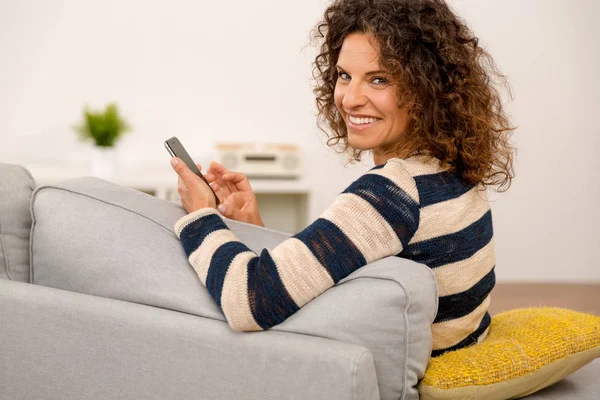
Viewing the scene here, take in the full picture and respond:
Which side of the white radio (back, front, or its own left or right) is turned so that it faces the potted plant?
right

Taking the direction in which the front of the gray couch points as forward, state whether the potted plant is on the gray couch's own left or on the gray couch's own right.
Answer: on the gray couch's own left

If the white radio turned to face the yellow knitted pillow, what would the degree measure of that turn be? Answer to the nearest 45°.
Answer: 0° — it already faces it

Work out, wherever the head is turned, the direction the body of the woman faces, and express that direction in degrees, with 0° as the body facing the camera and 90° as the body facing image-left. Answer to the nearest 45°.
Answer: approximately 135°

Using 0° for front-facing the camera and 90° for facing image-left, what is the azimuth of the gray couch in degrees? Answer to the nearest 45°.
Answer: approximately 225°

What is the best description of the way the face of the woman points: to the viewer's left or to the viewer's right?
to the viewer's left

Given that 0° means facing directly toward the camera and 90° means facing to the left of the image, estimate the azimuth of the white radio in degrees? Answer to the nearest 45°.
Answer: approximately 0°
